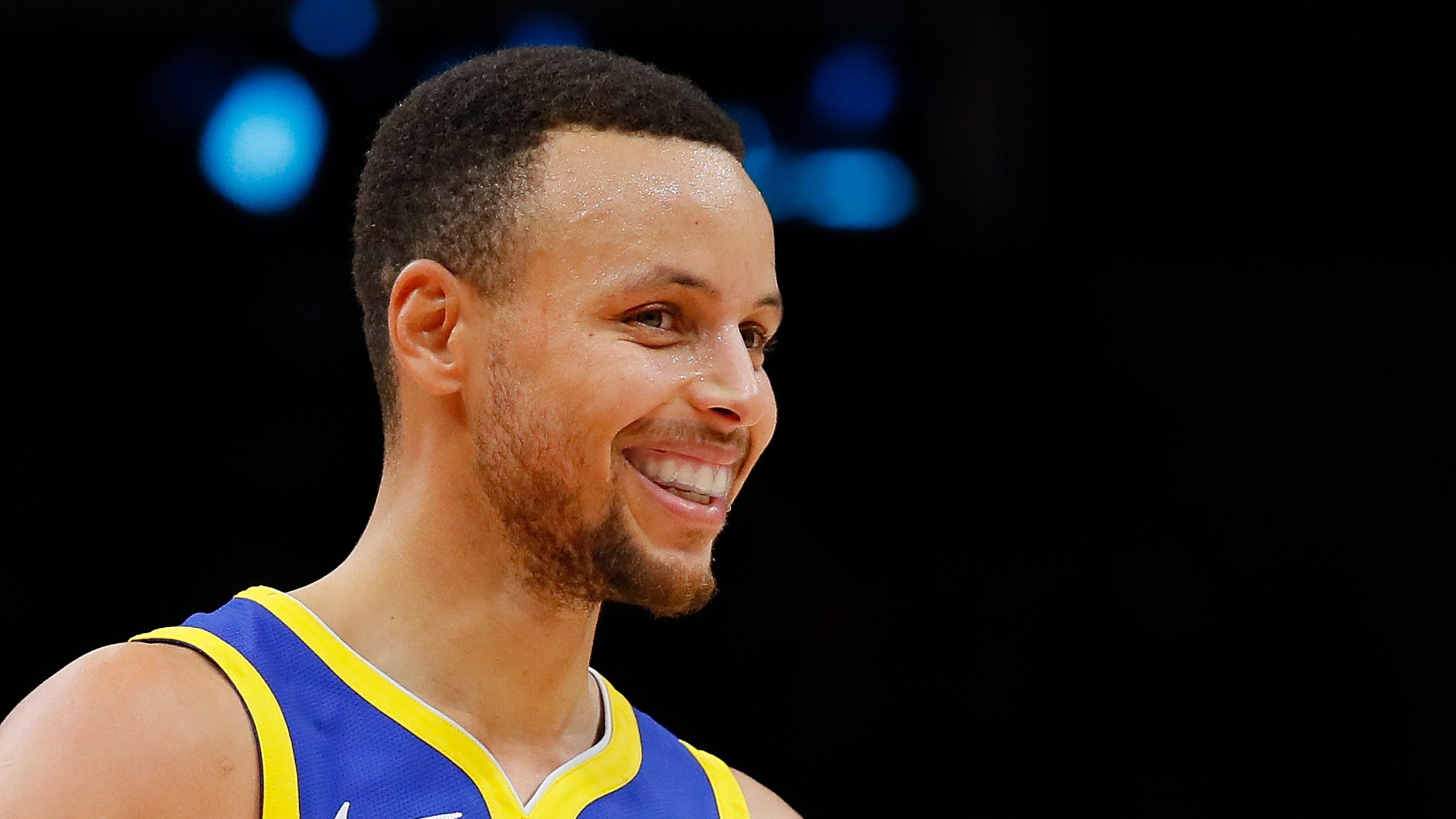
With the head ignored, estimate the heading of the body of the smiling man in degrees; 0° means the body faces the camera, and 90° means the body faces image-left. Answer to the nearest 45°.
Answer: approximately 315°
